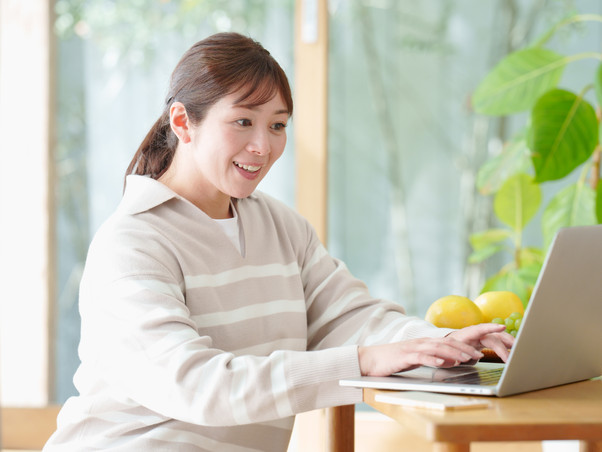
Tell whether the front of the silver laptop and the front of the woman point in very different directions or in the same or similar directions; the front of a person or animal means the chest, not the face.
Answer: very different directions

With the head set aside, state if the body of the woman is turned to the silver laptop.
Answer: yes

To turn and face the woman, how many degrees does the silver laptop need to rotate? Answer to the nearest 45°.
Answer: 0° — it already faces them

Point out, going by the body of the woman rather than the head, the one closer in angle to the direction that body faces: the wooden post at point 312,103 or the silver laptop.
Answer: the silver laptop

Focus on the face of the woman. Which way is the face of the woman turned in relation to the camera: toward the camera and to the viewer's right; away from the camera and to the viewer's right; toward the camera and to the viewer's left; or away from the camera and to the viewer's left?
toward the camera and to the viewer's right

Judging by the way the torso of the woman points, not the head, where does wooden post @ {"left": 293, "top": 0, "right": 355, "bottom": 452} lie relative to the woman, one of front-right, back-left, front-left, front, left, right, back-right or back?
back-left

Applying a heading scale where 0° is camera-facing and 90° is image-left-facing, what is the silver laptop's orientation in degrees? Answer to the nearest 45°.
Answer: approximately 135°

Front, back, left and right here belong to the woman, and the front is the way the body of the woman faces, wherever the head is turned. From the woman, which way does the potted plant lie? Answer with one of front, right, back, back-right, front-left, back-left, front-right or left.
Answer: left

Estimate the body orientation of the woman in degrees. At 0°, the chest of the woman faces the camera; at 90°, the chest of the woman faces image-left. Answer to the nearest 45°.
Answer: approximately 315°

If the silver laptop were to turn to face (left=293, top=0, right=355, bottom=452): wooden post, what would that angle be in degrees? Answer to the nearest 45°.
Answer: approximately 45° to its right

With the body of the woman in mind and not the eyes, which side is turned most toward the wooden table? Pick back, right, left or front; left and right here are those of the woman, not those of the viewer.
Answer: front
